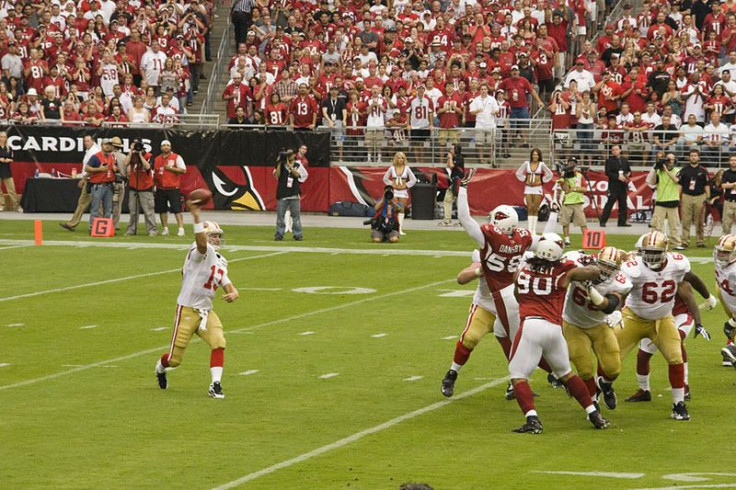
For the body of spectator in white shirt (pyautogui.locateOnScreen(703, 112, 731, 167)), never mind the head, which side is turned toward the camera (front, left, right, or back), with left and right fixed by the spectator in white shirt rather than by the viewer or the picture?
front

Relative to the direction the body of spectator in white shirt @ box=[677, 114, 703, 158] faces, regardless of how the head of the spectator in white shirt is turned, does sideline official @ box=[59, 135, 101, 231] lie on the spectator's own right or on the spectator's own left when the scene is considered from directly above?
on the spectator's own right

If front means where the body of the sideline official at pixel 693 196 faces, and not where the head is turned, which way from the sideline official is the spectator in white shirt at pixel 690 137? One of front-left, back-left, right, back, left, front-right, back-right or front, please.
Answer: back

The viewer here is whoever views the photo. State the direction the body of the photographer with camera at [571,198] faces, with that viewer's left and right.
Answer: facing the viewer and to the left of the viewer

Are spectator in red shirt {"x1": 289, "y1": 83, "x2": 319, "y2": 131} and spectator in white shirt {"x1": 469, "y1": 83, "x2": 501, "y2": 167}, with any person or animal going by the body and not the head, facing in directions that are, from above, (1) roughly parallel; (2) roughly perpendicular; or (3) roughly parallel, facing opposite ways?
roughly parallel

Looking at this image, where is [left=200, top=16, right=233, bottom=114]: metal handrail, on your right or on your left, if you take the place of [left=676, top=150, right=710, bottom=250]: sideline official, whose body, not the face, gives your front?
on your right

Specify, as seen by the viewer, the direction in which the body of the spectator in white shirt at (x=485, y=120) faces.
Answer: toward the camera

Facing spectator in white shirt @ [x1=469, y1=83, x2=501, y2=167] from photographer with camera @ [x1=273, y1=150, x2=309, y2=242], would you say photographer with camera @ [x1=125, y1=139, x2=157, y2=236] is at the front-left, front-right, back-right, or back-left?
back-left

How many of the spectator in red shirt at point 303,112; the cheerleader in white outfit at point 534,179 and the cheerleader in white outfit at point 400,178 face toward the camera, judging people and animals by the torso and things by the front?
3

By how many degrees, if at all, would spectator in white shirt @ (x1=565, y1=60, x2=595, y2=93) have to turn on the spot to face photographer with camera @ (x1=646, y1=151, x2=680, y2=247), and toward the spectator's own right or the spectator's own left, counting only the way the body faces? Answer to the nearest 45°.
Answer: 0° — they already face them

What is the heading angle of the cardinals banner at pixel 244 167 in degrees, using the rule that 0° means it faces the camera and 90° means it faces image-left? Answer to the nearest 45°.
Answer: approximately 0°

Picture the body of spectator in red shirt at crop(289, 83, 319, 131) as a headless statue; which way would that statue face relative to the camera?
toward the camera
